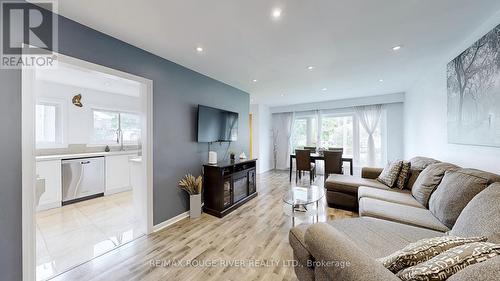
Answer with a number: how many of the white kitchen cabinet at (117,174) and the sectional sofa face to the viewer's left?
1

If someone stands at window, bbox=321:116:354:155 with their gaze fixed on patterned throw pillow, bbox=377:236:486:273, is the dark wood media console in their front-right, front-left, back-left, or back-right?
front-right

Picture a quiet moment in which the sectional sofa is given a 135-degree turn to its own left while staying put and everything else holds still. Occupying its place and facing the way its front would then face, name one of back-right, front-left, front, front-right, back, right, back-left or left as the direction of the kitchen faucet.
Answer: back-right

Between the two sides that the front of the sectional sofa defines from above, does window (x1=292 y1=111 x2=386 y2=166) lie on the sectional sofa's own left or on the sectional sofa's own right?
on the sectional sofa's own right

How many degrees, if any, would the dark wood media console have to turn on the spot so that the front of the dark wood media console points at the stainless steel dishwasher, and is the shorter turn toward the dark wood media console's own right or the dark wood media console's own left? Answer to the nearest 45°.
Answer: approximately 135° to the dark wood media console's own right

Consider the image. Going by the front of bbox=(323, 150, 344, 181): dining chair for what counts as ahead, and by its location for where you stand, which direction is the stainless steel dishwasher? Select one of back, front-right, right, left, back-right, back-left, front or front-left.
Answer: back-left

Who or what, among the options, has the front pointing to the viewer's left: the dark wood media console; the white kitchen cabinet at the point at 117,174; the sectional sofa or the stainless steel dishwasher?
the sectional sofa

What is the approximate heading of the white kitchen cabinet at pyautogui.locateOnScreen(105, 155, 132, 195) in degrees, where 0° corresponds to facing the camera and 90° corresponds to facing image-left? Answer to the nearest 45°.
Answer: approximately 315°

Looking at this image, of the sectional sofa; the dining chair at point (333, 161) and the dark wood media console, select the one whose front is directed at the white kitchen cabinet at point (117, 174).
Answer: the sectional sofa

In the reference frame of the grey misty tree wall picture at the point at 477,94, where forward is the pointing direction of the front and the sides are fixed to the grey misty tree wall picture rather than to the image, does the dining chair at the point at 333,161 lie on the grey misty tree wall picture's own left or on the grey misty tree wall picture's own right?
on the grey misty tree wall picture's own right

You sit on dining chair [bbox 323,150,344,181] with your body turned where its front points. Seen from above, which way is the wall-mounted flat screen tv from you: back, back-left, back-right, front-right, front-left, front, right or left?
back-left

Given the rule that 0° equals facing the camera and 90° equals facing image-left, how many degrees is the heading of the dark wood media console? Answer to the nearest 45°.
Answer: approximately 315°

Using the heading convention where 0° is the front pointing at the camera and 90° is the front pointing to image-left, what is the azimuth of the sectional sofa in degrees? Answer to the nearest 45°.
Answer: approximately 90°

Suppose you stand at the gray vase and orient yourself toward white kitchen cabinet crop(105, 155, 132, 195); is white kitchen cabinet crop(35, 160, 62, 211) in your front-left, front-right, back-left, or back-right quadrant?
front-left

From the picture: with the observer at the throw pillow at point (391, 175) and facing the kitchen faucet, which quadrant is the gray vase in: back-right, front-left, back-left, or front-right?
front-left

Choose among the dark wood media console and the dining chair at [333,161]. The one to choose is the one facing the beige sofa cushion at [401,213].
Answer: the dark wood media console

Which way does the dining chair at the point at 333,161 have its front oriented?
away from the camera

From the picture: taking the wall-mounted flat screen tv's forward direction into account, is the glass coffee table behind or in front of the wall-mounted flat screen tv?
in front

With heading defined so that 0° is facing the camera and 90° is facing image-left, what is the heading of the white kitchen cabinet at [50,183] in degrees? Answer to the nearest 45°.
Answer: approximately 315°
